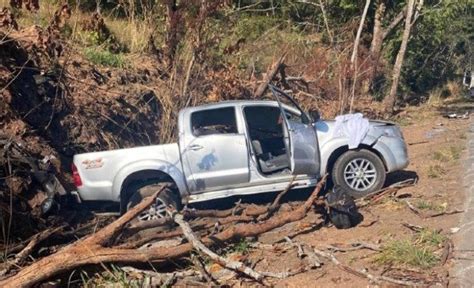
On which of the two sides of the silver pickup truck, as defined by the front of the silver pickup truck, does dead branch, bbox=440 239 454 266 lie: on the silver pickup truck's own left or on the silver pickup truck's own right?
on the silver pickup truck's own right

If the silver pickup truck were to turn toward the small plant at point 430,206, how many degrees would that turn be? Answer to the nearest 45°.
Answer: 0° — it already faces it

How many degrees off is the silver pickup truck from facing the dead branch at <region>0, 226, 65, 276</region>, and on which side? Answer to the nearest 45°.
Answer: approximately 135° to its right

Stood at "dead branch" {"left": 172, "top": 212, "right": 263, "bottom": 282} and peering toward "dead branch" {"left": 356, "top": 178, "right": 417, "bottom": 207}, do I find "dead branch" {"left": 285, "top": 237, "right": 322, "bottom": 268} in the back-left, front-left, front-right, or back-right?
front-right

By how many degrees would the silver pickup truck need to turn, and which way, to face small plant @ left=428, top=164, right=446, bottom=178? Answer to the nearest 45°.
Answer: approximately 45° to its left

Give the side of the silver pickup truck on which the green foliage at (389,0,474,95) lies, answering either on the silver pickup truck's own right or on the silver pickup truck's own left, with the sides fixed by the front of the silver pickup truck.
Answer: on the silver pickup truck's own left

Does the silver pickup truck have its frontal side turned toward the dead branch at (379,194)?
yes

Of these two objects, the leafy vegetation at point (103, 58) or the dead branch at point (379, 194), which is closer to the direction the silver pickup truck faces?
the dead branch

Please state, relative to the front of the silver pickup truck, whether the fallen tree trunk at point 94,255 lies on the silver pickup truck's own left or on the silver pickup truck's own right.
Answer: on the silver pickup truck's own right

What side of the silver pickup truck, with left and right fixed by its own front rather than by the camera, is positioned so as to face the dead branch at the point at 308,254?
right

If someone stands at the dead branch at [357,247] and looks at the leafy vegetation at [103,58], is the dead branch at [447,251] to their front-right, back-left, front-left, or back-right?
back-right

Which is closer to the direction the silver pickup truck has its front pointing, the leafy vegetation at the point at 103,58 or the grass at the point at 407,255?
the grass

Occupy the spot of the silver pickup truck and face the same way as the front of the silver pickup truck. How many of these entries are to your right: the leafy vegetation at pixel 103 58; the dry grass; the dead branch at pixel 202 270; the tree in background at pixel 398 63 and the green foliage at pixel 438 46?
1

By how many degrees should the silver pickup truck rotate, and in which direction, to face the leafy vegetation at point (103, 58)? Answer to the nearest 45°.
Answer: approximately 135° to its left

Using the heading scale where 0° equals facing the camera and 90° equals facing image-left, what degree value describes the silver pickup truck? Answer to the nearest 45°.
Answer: approximately 270°

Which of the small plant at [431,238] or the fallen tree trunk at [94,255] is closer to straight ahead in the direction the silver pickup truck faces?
the small plant

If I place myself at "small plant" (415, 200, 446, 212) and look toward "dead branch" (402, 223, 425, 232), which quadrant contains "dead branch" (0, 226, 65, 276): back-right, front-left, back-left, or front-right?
front-right

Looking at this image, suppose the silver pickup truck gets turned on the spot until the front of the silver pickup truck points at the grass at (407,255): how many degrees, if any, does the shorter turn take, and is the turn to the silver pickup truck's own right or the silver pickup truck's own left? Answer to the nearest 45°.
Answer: approximately 45° to the silver pickup truck's own right
